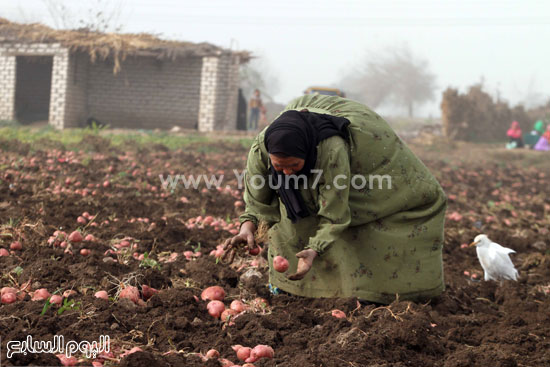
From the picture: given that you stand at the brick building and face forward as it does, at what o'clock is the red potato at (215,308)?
The red potato is roughly at 12 o'clock from the brick building.

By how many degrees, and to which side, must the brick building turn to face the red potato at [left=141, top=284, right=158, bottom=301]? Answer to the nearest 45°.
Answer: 0° — it already faces it

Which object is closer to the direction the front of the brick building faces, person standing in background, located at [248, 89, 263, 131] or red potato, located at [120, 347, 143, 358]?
the red potato

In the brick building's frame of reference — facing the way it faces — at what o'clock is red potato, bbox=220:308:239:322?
The red potato is roughly at 12 o'clock from the brick building.

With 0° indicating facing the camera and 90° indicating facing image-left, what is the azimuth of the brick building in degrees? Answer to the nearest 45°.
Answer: approximately 0°

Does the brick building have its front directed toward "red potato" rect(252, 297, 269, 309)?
yes

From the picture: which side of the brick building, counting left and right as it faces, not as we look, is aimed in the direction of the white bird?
front

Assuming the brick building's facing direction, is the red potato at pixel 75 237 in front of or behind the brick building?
in front

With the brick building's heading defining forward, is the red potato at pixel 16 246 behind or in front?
in front

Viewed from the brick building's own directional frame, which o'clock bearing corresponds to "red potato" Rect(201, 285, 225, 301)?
The red potato is roughly at 12 o'clock from the brick building.

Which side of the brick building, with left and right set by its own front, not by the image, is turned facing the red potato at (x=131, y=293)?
front

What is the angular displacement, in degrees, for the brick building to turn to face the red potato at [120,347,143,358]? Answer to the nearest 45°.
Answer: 0° — it already faces it
